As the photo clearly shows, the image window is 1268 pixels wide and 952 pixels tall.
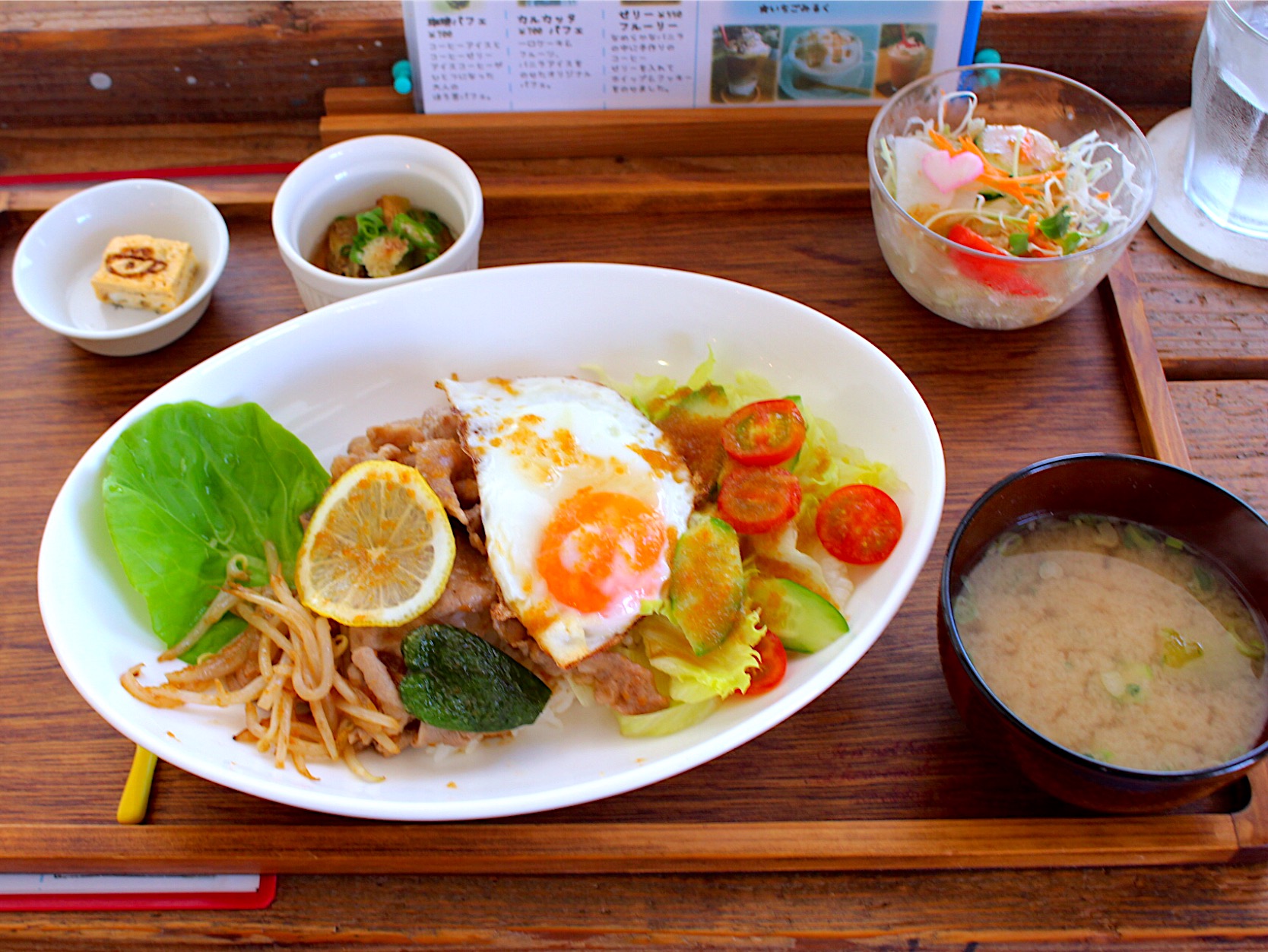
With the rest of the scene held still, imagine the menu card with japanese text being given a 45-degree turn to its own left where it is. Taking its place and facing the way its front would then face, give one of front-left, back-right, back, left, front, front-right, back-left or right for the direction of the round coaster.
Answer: front-left

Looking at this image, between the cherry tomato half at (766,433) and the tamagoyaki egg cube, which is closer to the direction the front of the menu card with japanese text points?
the cherry tomato half

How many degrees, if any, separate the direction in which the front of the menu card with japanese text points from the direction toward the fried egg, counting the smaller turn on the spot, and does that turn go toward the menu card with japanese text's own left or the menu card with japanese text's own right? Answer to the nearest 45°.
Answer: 0° — it already faces it

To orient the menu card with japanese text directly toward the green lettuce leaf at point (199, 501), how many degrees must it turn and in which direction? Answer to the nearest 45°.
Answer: approximately 45° to its right

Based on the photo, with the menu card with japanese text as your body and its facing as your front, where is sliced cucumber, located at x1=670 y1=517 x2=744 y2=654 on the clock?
The sliced cucumber is roughly at 12 o'clock from the menu card with japanese text.

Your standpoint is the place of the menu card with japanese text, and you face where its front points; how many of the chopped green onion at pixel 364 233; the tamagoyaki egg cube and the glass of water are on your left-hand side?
1

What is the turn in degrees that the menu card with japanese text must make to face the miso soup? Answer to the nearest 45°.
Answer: approximately 45° to its left

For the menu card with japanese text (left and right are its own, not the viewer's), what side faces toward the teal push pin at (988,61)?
left

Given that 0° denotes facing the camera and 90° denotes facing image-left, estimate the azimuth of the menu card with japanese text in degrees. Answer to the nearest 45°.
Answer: approximately 0°

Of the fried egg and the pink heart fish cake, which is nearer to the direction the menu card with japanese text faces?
the fried egg

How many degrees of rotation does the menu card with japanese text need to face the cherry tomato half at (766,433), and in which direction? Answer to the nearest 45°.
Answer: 0° — it already faces it
